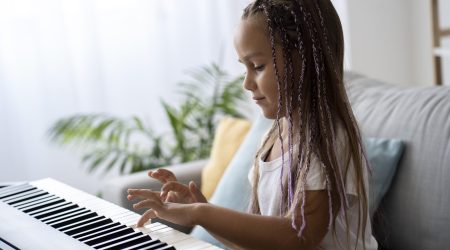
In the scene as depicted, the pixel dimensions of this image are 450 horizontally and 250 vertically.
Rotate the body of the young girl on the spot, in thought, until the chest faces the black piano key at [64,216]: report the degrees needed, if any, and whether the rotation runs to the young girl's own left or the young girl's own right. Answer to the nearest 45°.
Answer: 0° — they already face it

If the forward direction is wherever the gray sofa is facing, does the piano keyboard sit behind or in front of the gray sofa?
in front

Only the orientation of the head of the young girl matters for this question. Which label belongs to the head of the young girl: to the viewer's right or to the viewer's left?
to the viewer's left

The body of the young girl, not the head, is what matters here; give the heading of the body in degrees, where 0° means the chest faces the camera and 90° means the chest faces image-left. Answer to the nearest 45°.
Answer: approximately 90°

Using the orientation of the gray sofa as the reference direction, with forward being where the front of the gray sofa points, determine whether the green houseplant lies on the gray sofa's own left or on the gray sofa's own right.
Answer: on the gray sofa's own right

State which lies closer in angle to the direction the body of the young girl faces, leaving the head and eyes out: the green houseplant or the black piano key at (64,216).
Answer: the black piano key
